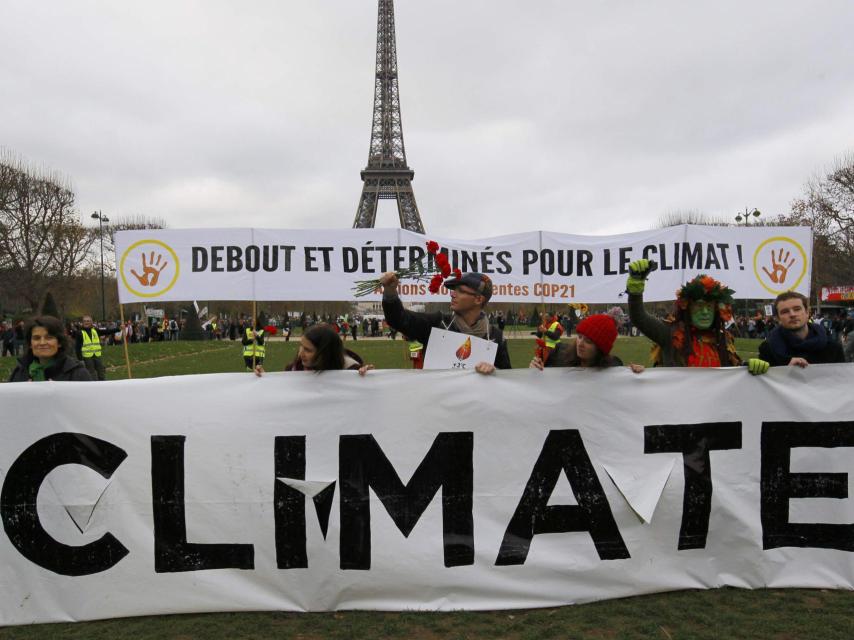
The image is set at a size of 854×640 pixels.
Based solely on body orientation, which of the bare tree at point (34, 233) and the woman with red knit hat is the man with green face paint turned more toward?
the woman with red knit hat

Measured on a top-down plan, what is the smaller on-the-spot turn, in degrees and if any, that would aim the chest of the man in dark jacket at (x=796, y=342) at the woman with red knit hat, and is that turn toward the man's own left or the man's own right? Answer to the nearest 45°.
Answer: approximately 45° to the man's own right

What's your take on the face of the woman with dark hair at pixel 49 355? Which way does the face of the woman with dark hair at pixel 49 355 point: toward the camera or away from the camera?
toward the camera

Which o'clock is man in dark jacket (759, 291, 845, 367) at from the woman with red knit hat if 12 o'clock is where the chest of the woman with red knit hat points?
The man in dark jacket is roughly at 8 o'clock from the woman with red knit hat.

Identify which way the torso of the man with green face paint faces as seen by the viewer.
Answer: toward the camera

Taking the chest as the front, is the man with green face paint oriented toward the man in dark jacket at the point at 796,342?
no

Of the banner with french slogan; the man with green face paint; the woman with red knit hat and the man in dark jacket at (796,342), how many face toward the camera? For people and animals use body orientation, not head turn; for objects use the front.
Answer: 4

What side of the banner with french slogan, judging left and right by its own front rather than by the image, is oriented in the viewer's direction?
front

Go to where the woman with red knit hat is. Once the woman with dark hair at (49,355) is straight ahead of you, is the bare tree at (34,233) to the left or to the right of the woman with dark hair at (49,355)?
right

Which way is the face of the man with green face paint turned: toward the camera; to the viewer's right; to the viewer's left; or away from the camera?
toward the camera

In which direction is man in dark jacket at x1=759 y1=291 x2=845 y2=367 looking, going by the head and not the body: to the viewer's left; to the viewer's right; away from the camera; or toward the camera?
toward the camera

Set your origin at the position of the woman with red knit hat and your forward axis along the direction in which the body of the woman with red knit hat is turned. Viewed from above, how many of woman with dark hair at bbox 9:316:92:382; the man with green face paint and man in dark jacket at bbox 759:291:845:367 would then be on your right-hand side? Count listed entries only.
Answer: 1

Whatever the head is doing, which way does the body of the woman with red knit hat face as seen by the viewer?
toward the camera

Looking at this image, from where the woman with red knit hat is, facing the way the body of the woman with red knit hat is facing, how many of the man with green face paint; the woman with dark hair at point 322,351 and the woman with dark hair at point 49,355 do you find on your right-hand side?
2

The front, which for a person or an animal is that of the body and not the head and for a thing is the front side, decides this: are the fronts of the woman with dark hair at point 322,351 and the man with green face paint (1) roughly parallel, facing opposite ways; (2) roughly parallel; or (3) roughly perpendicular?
roughly parallel

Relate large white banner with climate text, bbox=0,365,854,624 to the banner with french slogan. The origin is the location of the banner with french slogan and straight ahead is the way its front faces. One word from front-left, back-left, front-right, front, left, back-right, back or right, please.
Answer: front

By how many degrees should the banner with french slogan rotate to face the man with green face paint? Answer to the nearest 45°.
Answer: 0° — it already faces them

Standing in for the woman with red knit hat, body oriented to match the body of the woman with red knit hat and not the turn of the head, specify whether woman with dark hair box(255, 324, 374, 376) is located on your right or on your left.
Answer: on your right
